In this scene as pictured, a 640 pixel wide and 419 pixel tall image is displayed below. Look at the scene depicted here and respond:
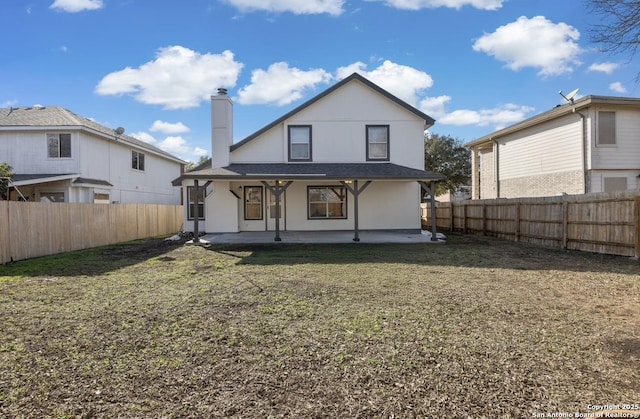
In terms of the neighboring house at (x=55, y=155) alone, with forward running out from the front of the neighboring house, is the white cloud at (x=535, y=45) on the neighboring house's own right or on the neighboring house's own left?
on the neighboring house's own right

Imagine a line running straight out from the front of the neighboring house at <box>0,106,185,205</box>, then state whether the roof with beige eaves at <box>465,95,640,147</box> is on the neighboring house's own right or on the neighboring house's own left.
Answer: on the neighboring house's own right

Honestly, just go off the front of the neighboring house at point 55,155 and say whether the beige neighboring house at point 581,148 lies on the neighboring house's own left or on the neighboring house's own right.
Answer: on the neighboring house's own right

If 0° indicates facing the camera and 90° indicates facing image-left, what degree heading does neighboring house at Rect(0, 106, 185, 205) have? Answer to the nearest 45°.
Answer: approximately 225°

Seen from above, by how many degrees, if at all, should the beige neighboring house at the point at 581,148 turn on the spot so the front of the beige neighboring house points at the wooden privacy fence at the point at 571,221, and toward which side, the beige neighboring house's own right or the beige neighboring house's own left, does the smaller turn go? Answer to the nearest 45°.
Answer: approximately 135° to the beige neighboring house's own left

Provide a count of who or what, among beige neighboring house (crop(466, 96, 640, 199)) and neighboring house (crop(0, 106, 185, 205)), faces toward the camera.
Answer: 0

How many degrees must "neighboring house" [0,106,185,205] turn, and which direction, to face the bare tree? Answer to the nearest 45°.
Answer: approximately 90° to its right

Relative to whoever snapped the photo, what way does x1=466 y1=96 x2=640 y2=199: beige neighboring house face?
facing away from the viewer and to the left of the viewer

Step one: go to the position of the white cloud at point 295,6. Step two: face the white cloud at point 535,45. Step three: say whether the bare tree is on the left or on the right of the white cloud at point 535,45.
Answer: right
